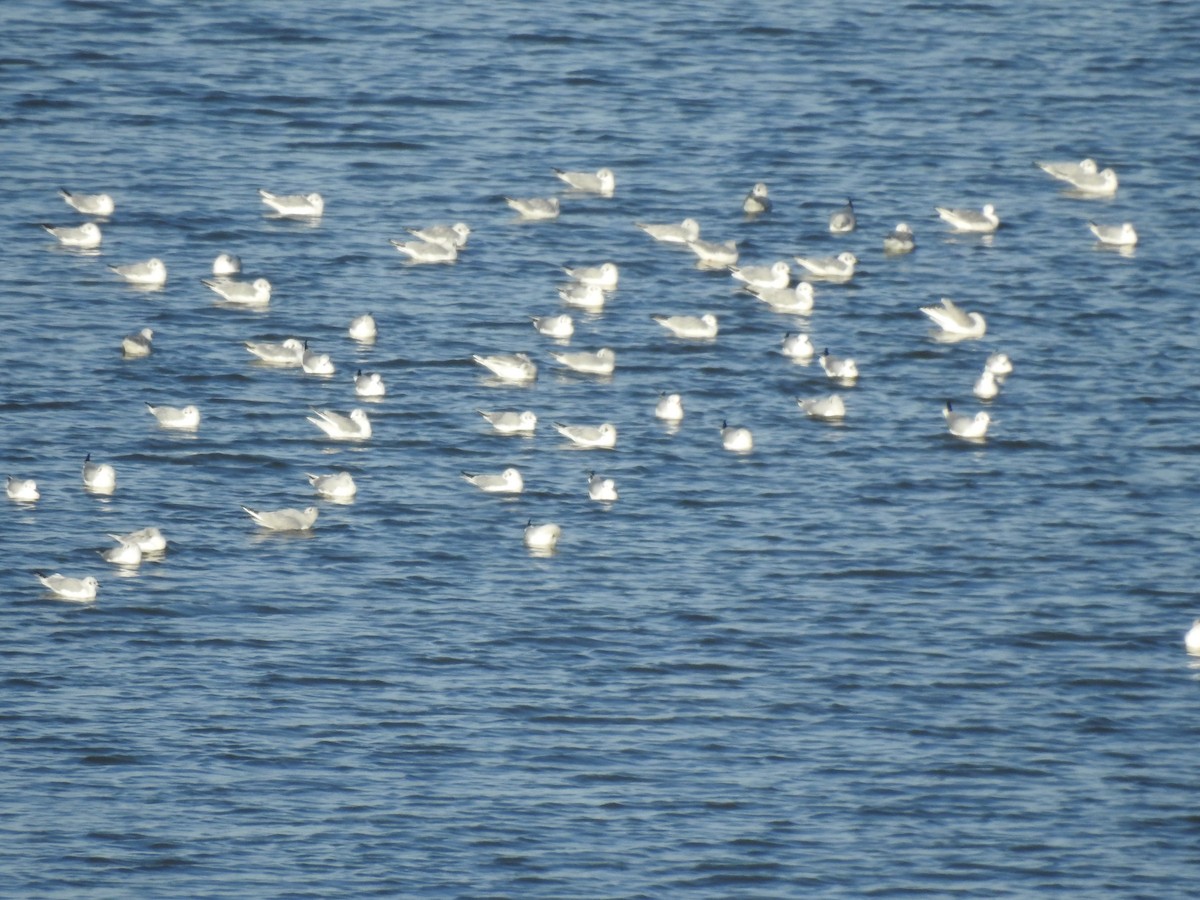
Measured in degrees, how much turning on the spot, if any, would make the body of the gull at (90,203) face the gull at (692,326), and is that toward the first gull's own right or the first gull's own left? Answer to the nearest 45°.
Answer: approximately 45° to the first gull's own right

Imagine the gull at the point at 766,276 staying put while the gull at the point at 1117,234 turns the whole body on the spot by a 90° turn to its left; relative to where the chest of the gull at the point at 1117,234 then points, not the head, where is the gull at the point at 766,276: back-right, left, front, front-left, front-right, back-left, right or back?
back-left

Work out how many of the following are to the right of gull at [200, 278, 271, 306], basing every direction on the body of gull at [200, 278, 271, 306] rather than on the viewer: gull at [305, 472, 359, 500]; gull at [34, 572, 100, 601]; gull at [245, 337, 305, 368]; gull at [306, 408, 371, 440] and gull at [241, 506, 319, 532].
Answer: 5

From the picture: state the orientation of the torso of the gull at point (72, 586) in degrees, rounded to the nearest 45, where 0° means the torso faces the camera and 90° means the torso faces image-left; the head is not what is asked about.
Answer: approximately 270°

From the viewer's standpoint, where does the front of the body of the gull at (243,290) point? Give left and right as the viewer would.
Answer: facing to the right of the viewer

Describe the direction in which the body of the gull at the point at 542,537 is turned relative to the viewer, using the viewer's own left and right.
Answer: facing the viewer and to the right of the viewer

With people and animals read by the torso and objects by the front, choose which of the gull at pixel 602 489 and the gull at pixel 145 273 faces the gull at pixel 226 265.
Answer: the gull at pixel 145 273

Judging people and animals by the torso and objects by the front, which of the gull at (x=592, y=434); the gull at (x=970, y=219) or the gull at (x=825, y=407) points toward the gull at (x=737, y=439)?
the gull at (x=592, y=434)

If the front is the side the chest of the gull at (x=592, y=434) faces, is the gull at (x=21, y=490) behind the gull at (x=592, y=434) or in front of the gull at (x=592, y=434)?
behind

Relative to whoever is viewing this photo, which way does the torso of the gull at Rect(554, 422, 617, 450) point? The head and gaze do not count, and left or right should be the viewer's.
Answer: facing to the right of the viewer

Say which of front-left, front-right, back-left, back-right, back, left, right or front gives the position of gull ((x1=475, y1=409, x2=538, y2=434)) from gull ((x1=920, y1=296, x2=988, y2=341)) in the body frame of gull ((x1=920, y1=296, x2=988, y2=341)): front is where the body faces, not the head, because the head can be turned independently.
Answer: back-right

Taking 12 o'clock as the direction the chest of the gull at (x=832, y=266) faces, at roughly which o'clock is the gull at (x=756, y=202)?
the gull at (x=756, y=202) is roughly at 8 o'clock from the gull at (x=832, y=266).
